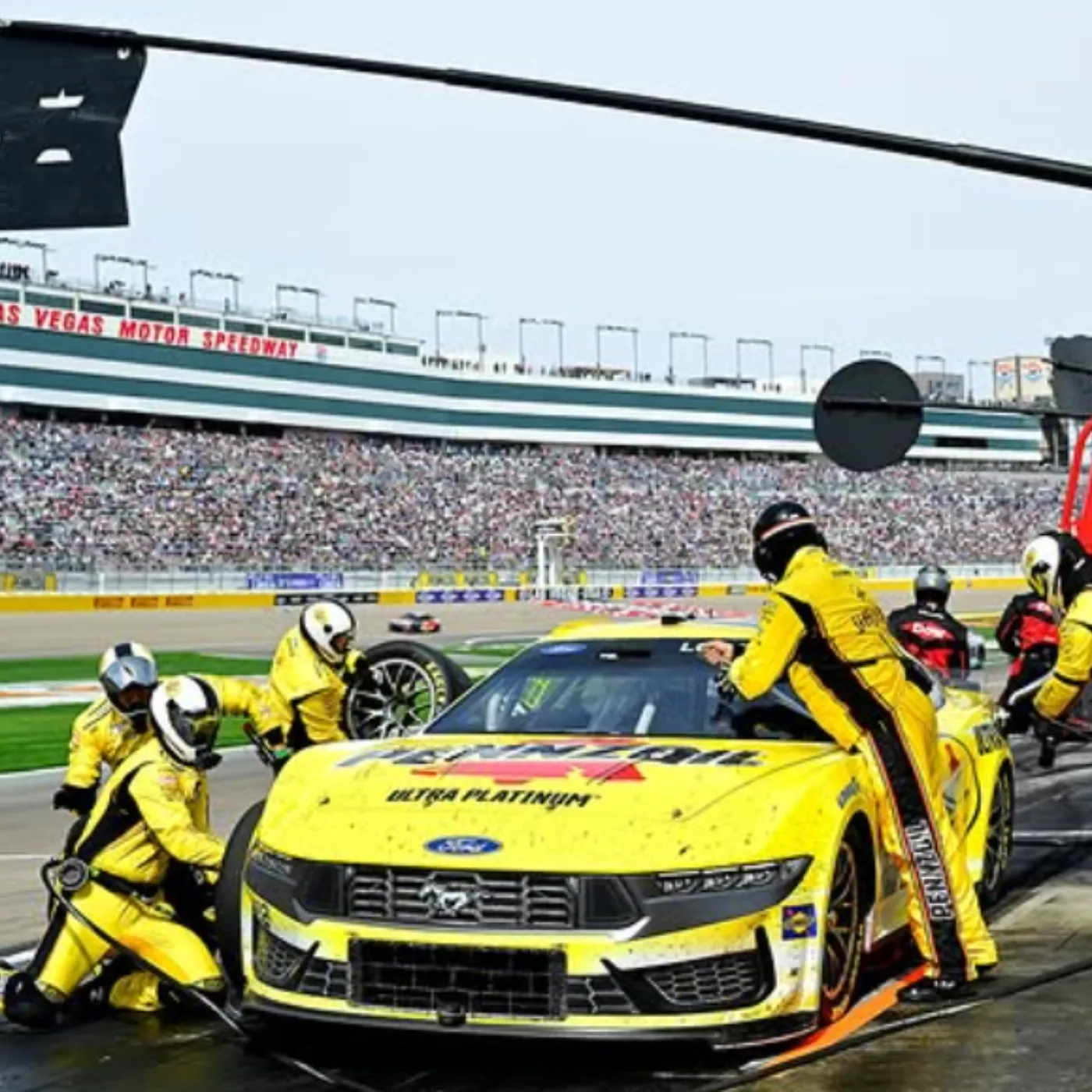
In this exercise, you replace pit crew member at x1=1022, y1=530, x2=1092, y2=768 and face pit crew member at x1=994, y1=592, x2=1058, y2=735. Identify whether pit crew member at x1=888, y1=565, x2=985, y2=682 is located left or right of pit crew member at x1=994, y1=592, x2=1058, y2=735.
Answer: left

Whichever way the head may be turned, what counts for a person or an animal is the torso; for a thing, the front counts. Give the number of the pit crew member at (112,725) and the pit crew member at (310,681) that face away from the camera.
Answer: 0

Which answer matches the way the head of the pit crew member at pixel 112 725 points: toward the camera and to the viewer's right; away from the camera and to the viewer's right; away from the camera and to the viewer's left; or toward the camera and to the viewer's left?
toward the camera and to the viewer's right

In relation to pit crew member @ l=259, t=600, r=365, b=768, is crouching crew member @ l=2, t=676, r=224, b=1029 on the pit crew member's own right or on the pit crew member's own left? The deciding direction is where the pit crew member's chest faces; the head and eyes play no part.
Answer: on the pit crew member's own right

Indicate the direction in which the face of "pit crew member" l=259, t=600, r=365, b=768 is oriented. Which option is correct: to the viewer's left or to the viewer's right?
to the viewer's right

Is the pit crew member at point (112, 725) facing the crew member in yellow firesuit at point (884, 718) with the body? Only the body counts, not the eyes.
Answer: yes

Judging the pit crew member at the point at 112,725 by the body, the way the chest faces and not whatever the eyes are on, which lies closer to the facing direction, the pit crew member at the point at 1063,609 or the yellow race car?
the yellow race car

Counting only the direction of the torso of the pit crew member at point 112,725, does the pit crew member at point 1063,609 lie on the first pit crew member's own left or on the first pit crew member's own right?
on the first pit crew member's own left

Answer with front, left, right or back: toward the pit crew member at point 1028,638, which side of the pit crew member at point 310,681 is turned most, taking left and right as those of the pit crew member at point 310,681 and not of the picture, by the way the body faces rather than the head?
front

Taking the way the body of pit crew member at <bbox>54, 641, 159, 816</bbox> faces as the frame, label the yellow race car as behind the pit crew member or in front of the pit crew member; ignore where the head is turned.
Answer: in front

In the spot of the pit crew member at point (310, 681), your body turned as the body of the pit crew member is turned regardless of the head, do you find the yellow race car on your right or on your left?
on your right

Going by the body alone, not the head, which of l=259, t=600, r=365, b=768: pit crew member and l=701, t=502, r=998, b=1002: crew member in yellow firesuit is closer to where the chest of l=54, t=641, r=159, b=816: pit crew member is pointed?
the crew member in yellow firesuit

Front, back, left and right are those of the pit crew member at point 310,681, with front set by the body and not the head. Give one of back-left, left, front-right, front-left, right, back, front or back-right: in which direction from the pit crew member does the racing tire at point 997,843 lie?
front-right

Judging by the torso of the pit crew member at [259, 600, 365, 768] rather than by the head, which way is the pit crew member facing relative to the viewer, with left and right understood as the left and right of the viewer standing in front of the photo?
facing to the right of the viewer

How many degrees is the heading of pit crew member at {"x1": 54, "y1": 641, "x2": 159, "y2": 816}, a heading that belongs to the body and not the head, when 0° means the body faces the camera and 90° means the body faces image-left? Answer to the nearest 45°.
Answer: approximately 315°
